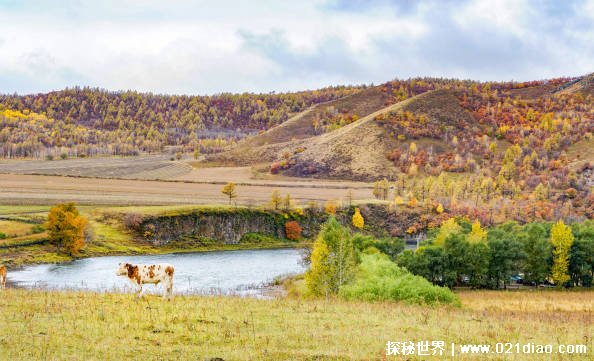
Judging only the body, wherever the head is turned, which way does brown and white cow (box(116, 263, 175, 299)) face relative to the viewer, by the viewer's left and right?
facing to the left of the viewer

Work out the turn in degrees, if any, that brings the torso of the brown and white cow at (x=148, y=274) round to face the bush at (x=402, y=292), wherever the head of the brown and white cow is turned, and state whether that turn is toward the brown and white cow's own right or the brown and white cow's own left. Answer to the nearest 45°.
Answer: approximately 180°
